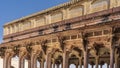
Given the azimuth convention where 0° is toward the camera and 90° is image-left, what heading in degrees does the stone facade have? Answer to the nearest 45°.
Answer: approximately 45°
